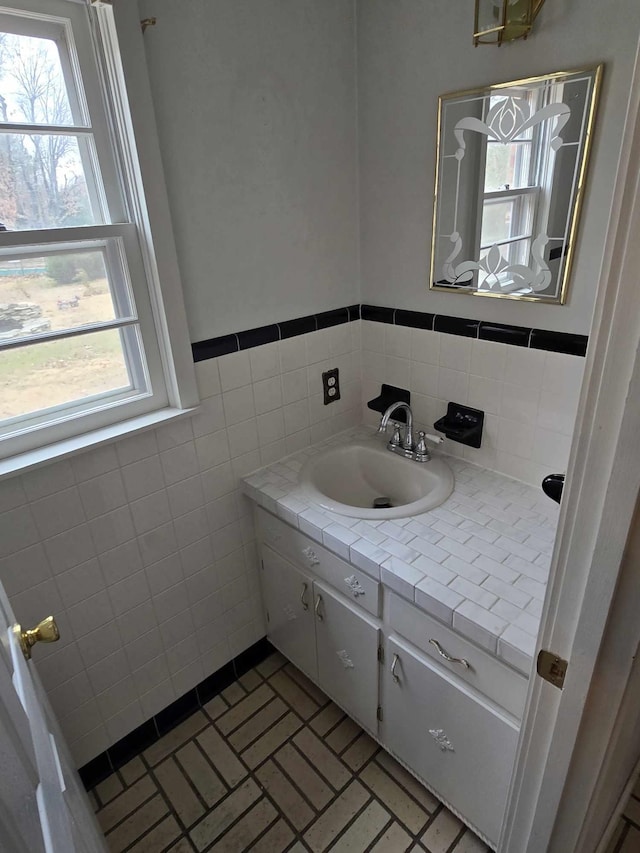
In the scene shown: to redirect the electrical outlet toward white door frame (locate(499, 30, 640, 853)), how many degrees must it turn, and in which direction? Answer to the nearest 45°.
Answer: approximately 45° to its right

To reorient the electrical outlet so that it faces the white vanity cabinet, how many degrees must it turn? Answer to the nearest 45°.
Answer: approximately 45° to its right

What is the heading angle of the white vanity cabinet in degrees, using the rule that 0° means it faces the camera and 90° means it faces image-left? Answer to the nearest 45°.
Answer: approximately 45°

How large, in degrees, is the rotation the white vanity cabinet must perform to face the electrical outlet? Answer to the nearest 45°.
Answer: approximately 135° to its right

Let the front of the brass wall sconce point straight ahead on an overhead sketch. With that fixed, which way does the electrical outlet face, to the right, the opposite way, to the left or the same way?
to the left

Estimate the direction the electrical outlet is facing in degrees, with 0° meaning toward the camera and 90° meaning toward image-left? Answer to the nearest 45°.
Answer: approximately 315°
